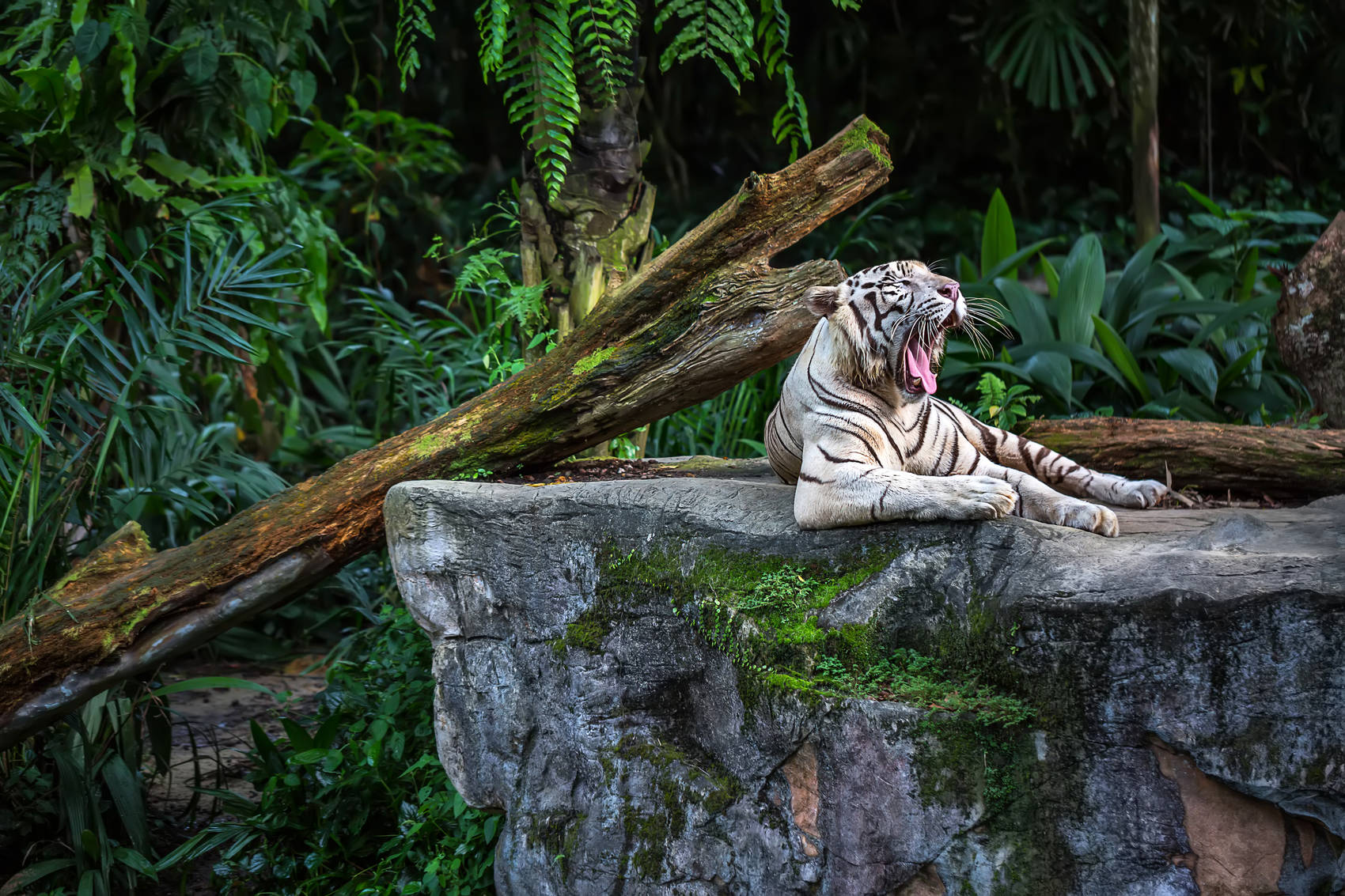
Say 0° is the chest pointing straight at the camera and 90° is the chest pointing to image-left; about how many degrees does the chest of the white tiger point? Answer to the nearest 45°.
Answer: approximately 315°

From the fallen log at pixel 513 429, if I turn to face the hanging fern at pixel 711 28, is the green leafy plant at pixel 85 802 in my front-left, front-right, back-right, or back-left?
back-left

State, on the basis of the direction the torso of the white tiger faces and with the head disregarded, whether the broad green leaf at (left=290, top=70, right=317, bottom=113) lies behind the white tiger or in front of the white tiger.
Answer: behind

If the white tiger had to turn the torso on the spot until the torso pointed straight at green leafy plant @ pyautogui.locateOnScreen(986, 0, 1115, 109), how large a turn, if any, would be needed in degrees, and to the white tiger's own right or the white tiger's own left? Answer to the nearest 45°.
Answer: approximately 135° to the white tiger's own left

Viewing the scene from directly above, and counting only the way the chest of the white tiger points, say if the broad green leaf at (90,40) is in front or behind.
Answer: behind

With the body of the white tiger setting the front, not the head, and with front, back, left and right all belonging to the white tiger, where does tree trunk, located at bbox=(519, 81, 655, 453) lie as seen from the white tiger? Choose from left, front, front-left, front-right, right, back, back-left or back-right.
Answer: back
